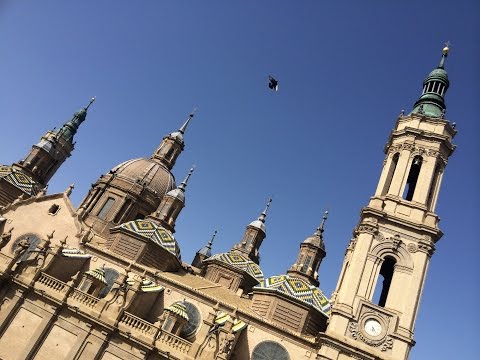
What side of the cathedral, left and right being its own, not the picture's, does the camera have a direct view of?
front
